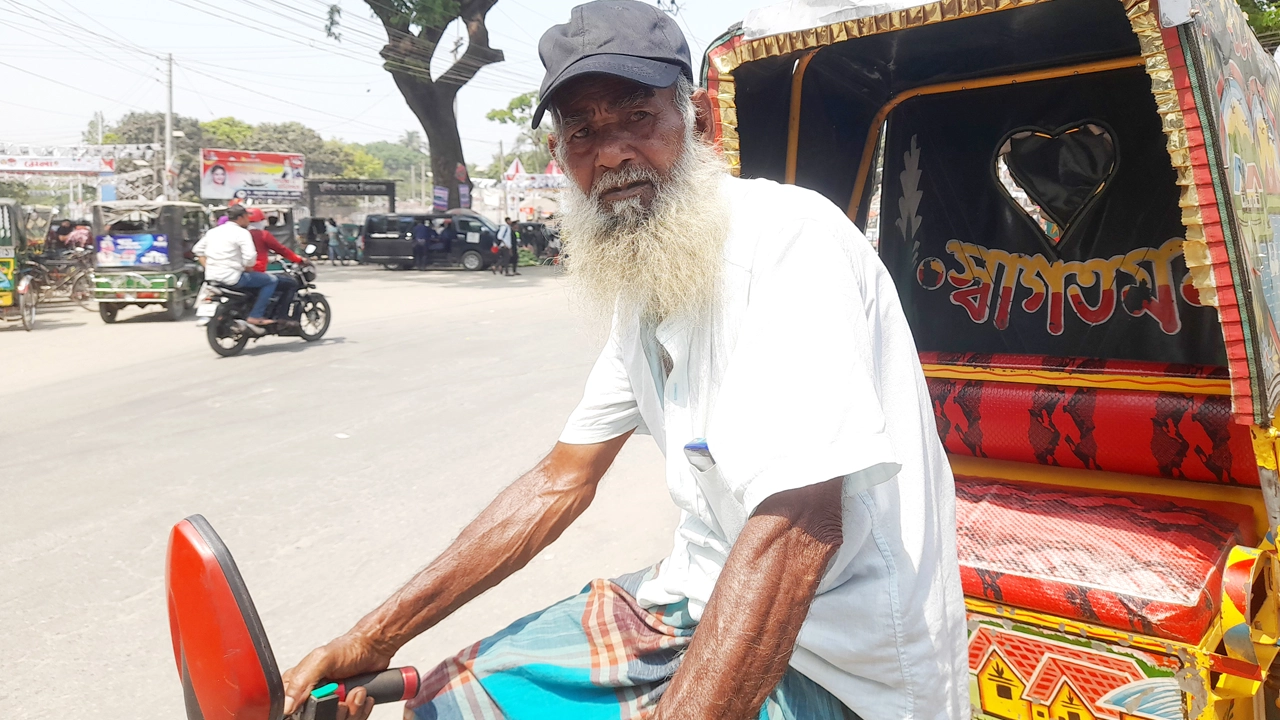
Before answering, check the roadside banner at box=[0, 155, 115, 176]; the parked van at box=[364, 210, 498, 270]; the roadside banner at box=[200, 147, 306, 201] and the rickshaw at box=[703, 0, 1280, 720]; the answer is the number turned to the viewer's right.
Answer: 1

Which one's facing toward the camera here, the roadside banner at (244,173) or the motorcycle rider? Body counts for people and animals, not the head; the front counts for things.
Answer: the roadside banner

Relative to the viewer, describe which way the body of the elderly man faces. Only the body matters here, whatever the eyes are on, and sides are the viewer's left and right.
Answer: facing the viewer and to the left of the viewer

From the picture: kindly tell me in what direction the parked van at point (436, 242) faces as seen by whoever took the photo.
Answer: facing to the right of the viewer

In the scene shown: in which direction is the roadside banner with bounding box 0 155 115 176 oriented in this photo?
toward the camera

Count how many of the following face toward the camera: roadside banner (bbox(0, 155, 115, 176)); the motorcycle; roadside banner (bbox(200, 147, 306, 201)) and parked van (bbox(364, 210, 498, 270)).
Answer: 2

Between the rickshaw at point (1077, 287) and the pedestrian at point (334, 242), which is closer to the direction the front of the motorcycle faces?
the pedestrian

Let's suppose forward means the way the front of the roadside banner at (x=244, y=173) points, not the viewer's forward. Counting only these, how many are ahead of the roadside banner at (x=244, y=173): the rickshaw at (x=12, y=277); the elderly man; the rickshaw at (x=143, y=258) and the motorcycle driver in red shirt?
4

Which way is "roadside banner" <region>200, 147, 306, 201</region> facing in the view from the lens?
facing the viewer

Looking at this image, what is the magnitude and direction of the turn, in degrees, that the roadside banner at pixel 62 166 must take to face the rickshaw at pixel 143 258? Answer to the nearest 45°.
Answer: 0° — it already faces it

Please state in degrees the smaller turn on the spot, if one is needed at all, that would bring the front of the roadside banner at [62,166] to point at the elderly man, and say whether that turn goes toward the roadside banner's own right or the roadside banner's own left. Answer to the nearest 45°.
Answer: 0° — it already faces them

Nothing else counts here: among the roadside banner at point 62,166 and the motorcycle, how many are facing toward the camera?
1
